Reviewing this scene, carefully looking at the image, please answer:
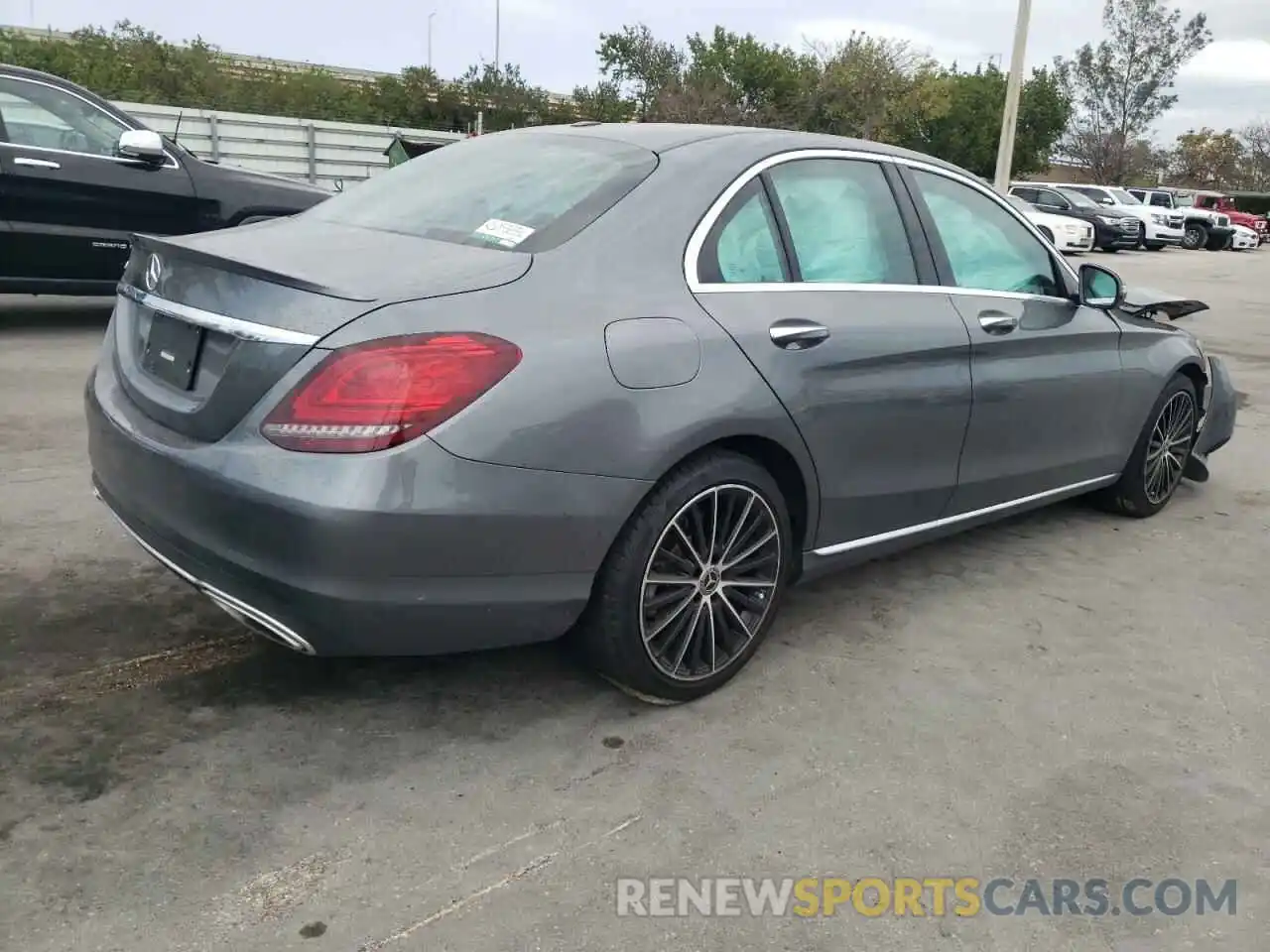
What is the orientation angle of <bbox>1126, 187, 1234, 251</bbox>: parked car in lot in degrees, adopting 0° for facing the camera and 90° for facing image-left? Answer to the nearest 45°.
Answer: approximately 315°

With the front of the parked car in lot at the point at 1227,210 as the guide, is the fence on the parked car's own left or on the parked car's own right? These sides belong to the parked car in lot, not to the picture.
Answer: on the parked car's own right

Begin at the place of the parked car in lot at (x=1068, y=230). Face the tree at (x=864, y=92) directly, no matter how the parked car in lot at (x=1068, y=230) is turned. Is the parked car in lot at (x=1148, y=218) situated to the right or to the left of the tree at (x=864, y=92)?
right

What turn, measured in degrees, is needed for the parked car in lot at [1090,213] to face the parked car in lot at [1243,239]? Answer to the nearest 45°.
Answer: approximately 90° to its left

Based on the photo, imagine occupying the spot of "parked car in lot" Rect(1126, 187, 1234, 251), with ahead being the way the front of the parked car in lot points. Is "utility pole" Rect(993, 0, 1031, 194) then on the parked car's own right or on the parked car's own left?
on the parked car's own right

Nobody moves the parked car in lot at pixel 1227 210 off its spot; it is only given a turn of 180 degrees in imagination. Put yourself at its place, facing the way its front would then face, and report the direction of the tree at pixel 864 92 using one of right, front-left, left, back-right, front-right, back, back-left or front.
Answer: front-left

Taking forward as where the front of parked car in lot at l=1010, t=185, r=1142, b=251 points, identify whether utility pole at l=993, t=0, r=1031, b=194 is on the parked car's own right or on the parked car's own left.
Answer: on the parked car's own right

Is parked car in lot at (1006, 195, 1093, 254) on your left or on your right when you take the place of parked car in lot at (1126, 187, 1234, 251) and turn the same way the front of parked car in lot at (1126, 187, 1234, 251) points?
on your right

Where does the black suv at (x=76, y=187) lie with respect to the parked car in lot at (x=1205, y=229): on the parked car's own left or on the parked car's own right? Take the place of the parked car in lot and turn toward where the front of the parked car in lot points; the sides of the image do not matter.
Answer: on the parked car's own right

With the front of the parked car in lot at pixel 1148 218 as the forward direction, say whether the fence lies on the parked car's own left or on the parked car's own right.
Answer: on the parked car's own right

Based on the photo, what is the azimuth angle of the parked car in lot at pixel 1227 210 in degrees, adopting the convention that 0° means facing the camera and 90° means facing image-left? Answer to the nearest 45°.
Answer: approximately 315°
